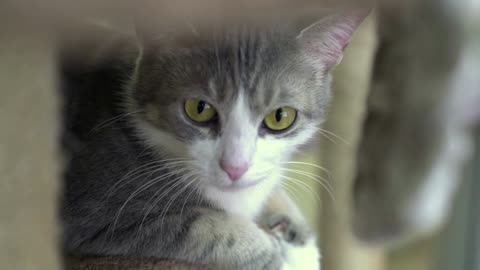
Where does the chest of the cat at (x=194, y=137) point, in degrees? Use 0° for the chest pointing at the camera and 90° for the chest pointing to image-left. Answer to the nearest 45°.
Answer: approximately 315°
